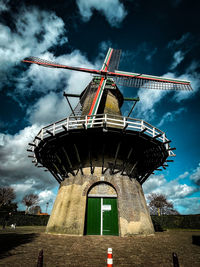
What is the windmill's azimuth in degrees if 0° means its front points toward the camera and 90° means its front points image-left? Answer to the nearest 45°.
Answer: approximately 0°

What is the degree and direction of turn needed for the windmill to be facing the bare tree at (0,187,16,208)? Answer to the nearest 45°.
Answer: approximately 135° to its right

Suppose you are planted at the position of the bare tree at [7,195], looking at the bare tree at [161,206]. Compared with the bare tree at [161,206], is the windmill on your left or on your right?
right

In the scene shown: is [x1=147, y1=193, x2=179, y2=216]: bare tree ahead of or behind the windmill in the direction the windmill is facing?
behind
